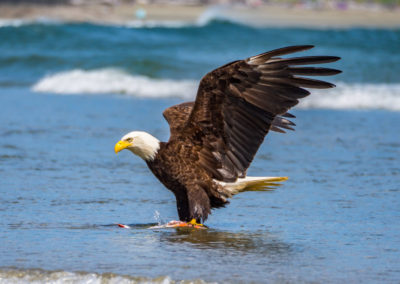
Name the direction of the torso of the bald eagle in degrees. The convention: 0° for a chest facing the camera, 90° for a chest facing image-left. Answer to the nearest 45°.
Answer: approximately 90°
